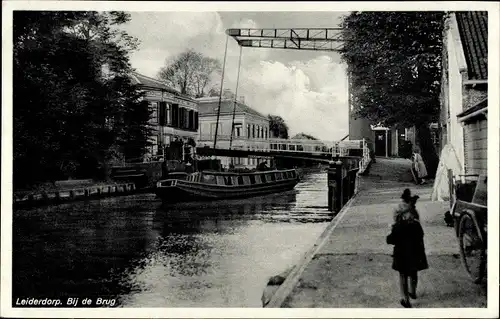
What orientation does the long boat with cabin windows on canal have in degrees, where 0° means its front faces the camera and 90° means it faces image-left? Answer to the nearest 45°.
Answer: approximately 45°

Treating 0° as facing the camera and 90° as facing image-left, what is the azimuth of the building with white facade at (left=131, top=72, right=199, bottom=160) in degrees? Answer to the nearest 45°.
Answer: approximately 315°

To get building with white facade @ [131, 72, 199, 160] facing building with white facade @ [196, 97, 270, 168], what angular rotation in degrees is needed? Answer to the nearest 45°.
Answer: approximately 45° to its left
